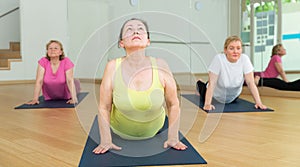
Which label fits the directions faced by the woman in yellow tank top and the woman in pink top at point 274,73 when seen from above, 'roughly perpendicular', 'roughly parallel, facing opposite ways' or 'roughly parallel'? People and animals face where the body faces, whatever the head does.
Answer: roughly perpendicular

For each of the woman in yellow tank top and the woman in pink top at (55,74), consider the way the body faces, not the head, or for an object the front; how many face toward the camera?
2

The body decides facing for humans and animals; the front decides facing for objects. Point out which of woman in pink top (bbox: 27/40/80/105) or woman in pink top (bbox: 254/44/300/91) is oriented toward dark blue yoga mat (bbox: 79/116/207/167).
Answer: woman in pink top (bbox: 27/40/80/105)

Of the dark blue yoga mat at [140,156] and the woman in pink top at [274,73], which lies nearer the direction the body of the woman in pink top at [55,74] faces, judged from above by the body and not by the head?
the dark blue yoga mat
